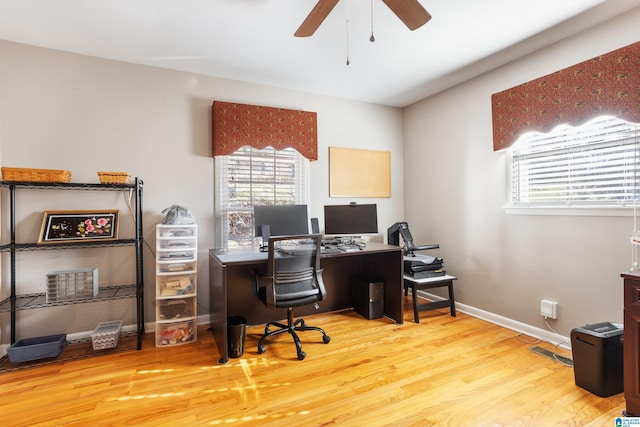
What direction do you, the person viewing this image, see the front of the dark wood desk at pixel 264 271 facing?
facing the viewer and to the right of the viewer

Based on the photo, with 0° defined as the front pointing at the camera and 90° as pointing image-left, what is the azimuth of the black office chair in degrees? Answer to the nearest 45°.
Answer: approximately 135°

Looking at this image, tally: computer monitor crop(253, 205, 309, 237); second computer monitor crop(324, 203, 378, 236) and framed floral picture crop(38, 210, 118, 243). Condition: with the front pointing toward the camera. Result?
3

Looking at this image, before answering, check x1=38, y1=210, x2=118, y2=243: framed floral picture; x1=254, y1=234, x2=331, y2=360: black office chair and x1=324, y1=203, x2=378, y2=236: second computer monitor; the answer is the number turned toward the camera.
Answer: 2

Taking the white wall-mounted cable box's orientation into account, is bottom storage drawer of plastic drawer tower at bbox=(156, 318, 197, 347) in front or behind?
in front

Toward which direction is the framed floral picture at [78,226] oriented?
toward the camera

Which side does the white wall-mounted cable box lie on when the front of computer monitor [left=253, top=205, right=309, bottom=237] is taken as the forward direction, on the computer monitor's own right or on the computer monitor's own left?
on the computer monitor's own left

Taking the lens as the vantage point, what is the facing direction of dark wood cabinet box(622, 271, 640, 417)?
facing the viewer and to the left of the viewer

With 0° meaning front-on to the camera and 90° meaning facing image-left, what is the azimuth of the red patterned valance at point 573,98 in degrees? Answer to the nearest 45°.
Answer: approximately 45°

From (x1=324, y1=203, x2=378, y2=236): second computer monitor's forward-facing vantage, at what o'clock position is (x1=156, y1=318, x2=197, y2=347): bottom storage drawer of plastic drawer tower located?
The bottom storage drawer of plastic drawer tower is roughly at 2 o'clock from the second computer monitor.

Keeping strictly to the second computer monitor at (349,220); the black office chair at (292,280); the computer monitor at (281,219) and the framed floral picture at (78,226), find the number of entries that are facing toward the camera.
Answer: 3

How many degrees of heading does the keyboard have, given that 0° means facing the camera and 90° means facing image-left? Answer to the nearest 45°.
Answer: approximately 315°

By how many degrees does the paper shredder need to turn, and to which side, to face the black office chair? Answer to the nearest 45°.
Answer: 0° — it already faces it

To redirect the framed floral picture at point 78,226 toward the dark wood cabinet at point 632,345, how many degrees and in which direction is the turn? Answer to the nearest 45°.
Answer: approximately 45° to its left
